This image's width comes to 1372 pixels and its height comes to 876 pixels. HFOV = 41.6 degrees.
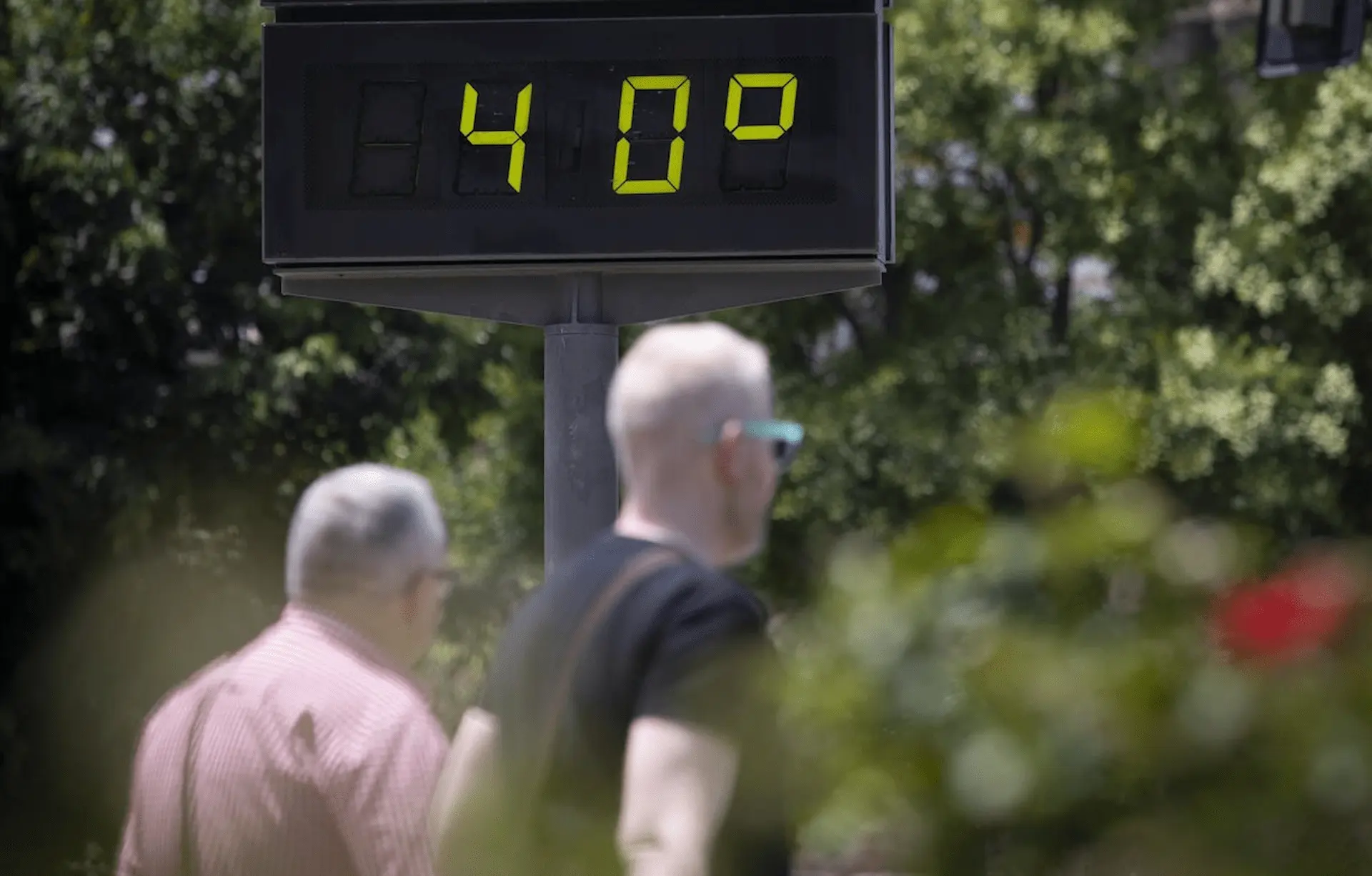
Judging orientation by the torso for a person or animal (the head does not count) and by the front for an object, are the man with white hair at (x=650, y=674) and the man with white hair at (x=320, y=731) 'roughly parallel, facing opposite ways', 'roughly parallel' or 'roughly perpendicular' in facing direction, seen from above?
roughly parallel

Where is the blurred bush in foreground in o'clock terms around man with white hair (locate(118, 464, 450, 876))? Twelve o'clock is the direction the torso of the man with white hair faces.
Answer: The blurred bush in foreground is roughly at 4 o'clock from the man with white hair.

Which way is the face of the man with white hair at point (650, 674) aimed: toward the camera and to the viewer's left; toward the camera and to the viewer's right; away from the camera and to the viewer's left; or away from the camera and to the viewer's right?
away from the camera and to the viewer's right

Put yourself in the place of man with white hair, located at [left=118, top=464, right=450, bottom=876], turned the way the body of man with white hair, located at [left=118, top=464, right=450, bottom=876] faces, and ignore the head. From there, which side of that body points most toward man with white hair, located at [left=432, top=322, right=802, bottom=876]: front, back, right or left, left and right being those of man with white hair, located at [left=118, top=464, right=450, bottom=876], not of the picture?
right

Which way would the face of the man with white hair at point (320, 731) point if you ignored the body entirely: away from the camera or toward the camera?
away from the camera

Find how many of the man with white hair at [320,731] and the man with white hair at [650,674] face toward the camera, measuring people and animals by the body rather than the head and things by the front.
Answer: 0

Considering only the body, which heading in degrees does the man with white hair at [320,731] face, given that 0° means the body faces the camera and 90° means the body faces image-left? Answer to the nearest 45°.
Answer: approximately 225°

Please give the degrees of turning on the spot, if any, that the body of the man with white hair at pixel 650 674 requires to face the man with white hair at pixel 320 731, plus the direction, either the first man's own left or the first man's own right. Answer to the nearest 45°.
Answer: approximately 90° to the first man's own left

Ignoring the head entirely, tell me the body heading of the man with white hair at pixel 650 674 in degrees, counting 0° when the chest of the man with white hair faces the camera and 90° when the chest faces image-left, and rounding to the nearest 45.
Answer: approximately 225°
